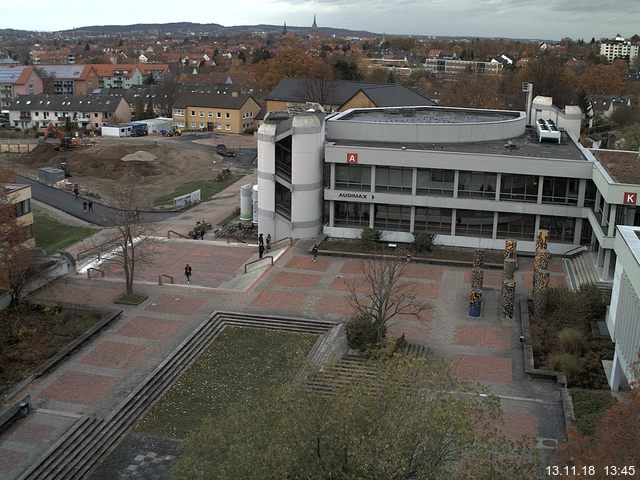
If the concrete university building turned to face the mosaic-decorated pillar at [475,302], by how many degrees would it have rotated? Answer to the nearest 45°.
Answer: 0° — it already faces it

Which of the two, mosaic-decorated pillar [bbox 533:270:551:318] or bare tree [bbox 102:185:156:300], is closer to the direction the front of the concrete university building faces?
the mosaic-decorated pillar

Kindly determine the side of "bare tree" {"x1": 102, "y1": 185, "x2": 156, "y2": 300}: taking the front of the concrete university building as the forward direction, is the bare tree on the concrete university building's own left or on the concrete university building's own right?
on the concrete university building's own right

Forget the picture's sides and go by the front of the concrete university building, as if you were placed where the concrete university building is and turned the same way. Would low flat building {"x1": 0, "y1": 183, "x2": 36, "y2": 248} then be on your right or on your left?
on your right

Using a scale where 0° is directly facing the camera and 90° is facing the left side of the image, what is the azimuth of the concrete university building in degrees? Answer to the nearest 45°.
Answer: approximately 0°

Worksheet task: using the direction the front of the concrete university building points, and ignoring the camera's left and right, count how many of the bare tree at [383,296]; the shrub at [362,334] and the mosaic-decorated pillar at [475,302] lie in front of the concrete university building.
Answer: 3

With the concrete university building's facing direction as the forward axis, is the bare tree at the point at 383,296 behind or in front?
in front

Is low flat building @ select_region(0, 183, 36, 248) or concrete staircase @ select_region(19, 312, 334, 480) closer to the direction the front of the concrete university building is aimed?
the concrete staircase

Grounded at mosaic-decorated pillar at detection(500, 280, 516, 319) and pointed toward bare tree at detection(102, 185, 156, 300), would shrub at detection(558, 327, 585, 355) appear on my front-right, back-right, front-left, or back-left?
back-left

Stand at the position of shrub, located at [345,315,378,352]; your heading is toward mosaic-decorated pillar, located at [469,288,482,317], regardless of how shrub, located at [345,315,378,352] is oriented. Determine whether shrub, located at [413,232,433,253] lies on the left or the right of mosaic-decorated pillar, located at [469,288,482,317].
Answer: left

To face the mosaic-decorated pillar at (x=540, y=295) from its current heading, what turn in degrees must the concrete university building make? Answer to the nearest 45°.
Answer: approximately 45° to its left

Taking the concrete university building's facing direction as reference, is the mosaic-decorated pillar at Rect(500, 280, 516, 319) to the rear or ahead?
ahead

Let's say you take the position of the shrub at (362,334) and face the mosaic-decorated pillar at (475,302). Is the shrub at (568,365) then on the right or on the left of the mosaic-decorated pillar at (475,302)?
right
